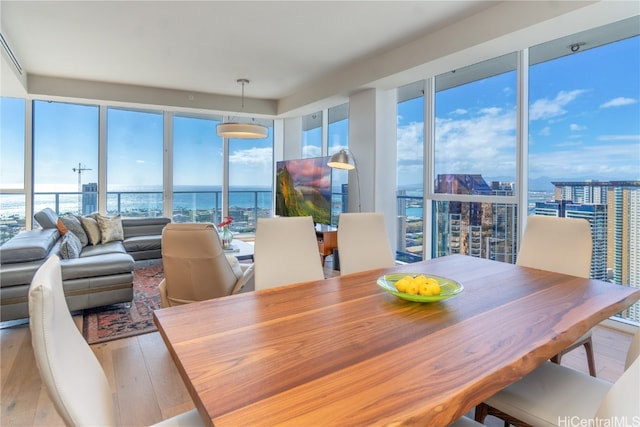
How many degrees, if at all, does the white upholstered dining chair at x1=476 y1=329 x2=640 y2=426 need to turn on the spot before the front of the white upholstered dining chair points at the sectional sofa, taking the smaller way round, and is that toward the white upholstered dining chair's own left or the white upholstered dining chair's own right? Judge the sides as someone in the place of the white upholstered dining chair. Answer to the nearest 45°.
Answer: approximately 45° to the white upholstered dining chair's own left

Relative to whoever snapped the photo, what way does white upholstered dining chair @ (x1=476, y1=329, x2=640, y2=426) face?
facing away from the viewer and to the left of the viewer

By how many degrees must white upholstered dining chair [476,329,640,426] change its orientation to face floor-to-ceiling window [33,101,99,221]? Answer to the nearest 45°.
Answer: approximately 45° to its left

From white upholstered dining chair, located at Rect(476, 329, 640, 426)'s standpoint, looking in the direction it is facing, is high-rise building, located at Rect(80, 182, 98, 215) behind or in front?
in front

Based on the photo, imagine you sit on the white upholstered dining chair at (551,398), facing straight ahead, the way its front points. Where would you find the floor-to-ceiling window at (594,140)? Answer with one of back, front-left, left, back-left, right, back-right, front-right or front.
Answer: front-right

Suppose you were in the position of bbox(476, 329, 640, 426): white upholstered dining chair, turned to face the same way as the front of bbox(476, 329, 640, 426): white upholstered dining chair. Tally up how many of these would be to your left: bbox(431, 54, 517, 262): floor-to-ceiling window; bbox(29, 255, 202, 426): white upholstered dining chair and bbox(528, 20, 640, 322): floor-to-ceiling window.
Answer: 1

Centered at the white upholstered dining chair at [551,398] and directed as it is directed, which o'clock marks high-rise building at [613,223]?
The high-rise building is roughly at 2 o'clock from the white upholstered dining chair.

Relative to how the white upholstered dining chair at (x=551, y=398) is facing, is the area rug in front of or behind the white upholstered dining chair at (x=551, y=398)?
in front

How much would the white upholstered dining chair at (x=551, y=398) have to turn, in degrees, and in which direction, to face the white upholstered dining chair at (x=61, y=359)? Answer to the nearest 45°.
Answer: approximately 90° to its left
